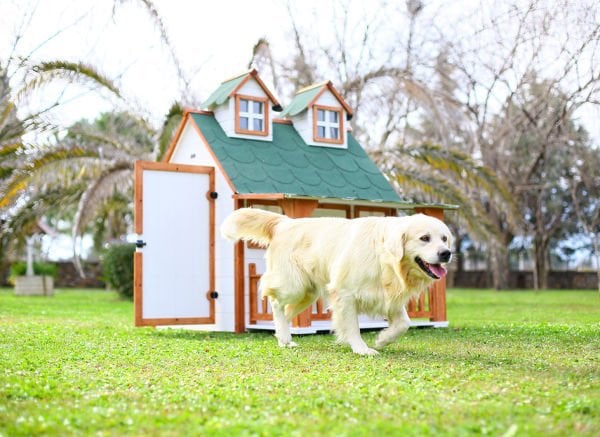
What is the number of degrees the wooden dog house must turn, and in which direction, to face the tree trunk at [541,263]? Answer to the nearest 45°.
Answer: approximately 90° to its left

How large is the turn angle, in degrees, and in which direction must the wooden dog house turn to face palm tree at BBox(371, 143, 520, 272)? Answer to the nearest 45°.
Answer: approximately 90° to its left

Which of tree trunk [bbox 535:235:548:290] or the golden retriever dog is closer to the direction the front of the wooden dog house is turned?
the golden retriever dog

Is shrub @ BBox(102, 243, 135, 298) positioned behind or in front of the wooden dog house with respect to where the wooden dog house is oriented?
behind

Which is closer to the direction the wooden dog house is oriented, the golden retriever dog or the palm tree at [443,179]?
the golden retriever dog

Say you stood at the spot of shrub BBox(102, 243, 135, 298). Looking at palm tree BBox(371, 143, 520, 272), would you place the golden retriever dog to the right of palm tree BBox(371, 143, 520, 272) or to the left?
right

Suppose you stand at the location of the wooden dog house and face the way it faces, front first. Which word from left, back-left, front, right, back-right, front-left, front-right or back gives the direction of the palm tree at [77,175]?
back

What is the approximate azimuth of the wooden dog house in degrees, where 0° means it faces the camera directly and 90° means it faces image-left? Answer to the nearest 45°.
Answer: approximately 315°
